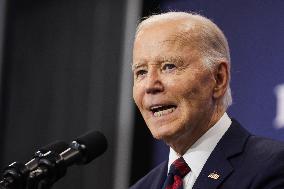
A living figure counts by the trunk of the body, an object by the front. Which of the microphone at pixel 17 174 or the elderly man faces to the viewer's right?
the microphone

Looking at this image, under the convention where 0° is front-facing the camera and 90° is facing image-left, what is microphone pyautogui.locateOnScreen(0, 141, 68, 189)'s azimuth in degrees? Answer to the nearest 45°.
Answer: approximately 270°

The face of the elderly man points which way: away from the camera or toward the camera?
toward the camera

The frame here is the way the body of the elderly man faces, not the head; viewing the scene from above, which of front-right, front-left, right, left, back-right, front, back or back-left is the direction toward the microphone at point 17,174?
front

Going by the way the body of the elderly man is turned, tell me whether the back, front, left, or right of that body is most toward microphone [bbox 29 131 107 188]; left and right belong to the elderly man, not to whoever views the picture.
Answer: front

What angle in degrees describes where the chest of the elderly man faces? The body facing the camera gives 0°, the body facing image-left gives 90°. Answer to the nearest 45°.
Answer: approximately 45°

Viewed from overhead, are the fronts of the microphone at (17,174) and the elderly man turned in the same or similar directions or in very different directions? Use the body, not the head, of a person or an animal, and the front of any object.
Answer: very different directions

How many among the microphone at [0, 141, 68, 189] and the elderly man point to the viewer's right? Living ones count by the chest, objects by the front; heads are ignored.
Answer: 1

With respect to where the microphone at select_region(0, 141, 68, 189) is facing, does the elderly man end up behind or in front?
in front
